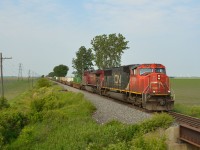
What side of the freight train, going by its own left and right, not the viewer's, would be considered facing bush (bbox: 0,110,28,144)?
right

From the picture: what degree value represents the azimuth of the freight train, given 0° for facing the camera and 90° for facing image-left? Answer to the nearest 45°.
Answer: approximately 315°
